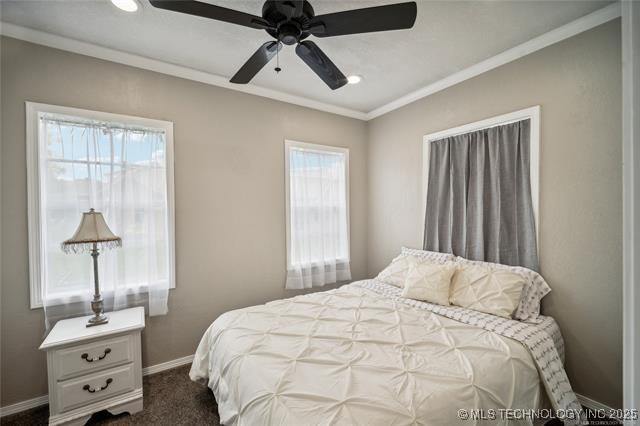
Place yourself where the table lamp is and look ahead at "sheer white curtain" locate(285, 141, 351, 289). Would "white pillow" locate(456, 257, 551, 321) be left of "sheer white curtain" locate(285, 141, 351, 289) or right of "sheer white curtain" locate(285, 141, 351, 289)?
right

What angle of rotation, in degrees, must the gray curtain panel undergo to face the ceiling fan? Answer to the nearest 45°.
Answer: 0° — it already faces it

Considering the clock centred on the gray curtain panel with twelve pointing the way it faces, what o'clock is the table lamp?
The table lamp is roughly at 12 o'clock from the gray curtain panel.

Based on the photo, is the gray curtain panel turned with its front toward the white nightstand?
yes

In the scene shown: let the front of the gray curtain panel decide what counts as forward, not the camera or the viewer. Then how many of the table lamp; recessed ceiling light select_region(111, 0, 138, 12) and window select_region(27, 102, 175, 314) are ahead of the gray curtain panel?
3

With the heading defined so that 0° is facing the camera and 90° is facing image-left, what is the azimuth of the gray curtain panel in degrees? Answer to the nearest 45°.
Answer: approximately 45°
